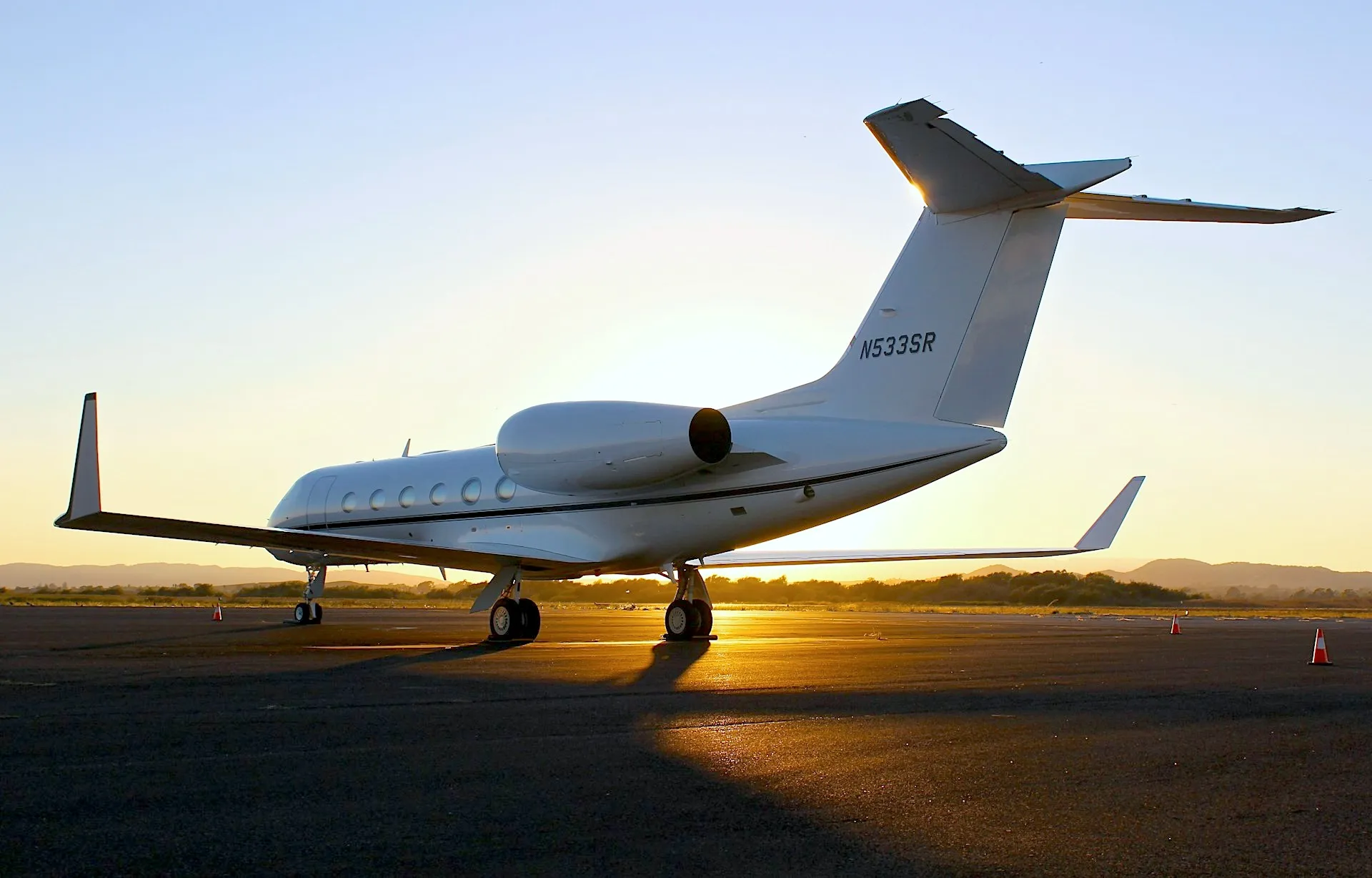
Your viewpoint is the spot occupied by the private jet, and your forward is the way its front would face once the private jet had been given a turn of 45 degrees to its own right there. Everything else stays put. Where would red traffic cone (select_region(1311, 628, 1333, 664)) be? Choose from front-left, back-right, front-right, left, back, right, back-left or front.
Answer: right

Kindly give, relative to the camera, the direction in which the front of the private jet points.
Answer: facing away from the viewer and to the left of the viewer
